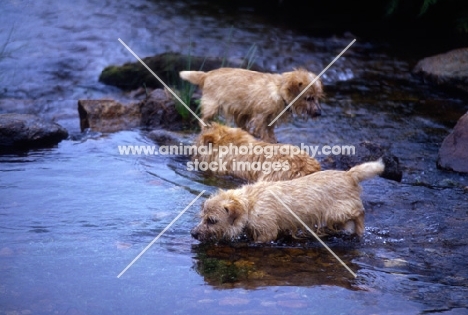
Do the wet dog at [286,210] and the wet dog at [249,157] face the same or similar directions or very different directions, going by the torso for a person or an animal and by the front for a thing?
same or similar directions

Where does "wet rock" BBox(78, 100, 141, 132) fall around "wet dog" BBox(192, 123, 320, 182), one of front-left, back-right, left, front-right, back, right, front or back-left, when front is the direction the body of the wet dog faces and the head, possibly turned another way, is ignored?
front-right

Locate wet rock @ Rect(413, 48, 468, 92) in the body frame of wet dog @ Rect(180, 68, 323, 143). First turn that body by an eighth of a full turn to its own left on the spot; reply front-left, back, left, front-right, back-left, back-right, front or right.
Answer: front

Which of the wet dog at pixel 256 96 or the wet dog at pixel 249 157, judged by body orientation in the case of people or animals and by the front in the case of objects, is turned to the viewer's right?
the wet dog at pixel 256 96

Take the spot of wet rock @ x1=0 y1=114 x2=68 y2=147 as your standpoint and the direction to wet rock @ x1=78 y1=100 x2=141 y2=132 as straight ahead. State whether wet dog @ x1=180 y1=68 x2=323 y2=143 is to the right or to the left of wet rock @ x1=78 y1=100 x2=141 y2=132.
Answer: right

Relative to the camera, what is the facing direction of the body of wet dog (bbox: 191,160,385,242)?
to the viewer's left

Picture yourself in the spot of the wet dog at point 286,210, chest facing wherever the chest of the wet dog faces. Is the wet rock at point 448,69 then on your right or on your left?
on your right

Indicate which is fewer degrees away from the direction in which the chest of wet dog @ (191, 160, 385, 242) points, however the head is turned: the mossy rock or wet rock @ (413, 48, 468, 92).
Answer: the mossy rock

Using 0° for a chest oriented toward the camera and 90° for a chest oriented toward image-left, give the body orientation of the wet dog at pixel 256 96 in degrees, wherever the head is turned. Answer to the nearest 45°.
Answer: approximately 270°

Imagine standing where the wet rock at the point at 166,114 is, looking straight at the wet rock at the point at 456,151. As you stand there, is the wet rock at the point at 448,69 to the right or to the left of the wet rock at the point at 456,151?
left

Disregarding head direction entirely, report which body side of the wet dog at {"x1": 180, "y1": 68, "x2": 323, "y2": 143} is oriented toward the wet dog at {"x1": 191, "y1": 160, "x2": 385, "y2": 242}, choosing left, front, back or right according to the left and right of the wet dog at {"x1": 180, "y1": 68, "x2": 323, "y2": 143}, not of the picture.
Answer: right

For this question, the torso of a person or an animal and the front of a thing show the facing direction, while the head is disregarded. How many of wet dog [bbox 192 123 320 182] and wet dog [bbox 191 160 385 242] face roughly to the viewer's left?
2

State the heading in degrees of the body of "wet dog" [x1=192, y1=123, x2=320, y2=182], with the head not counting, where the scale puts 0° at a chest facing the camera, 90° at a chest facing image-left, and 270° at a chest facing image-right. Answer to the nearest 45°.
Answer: approximately 90°

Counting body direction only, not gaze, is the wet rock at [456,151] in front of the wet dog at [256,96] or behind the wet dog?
in front

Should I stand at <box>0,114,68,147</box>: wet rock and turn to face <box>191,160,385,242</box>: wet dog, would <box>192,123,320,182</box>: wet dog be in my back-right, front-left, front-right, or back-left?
front-left

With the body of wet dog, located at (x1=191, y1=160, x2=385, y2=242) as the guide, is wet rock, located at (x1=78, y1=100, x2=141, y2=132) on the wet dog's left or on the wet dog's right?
on the wet dog's right

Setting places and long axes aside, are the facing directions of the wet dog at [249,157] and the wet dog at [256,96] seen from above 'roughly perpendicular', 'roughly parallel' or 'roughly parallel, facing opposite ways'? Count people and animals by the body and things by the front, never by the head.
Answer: roughly parallel, facing opposite ways

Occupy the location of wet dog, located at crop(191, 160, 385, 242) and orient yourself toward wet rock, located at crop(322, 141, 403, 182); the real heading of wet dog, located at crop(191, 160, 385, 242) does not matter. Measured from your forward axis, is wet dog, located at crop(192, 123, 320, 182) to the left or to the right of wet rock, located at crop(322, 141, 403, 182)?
left
